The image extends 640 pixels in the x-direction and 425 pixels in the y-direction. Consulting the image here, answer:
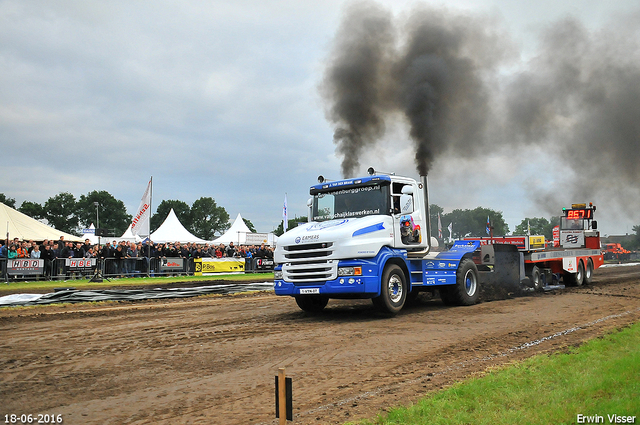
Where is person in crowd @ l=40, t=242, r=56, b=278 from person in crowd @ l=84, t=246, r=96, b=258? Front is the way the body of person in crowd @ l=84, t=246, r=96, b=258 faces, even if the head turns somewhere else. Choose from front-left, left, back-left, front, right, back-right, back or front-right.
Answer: right

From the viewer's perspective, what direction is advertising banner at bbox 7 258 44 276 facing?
toward the camera

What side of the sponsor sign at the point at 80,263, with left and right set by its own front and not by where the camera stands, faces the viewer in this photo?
front

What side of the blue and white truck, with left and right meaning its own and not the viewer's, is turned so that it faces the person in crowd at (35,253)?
right

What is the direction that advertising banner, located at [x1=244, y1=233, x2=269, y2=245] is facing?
toward the camera

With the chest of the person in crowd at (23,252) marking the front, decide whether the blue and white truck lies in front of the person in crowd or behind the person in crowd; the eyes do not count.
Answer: in front

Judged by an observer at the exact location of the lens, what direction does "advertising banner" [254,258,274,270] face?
facing the viewer

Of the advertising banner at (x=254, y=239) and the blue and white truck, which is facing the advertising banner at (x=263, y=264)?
the advertising banner at (x=254, y=239)

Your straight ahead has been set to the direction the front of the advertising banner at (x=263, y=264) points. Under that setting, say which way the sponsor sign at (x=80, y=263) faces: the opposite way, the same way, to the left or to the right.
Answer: the same way

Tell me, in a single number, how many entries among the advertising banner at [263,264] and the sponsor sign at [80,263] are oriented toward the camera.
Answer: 2

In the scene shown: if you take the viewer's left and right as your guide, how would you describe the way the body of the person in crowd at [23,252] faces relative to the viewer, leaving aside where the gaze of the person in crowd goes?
facing the viewer and to the right of the viewer
